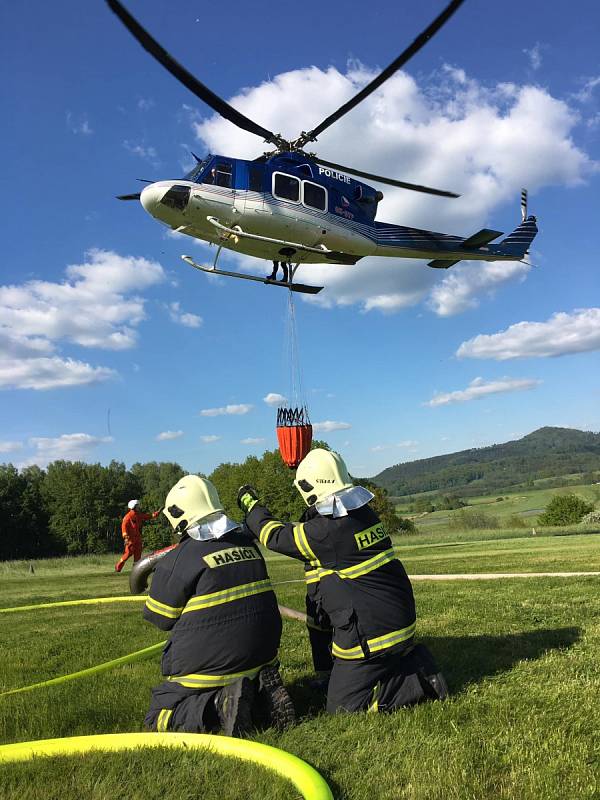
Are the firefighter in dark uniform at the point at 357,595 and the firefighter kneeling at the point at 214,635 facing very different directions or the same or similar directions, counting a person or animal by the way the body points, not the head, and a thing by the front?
same or similar directions

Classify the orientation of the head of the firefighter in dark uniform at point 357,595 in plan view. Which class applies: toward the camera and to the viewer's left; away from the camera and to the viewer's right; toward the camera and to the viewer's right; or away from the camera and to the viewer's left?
away from the camera and to the viewer's left

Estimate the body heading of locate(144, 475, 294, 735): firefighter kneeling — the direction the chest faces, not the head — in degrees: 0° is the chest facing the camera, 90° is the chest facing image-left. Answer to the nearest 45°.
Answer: approximately 135°

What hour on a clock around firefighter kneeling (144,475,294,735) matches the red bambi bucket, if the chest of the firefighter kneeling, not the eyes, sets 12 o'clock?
The red bambi bucket is roughly at 2 o'clock from the firefighter kneeling.

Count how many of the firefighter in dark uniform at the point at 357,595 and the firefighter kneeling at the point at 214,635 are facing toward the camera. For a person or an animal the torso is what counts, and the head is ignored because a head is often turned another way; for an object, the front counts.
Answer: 0

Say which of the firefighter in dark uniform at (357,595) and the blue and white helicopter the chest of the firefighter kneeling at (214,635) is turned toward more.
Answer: the blue and white helicopter

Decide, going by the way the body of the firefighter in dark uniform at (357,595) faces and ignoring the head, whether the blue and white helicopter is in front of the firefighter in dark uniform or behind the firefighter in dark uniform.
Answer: in front

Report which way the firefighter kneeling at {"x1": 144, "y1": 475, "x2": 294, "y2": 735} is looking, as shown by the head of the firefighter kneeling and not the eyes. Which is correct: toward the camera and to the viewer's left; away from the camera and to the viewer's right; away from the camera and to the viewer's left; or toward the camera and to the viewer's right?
away from the camera and to the viewer's left

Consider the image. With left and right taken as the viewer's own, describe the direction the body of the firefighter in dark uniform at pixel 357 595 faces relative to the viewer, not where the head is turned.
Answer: facing away from the viewer and to the left of the viewer

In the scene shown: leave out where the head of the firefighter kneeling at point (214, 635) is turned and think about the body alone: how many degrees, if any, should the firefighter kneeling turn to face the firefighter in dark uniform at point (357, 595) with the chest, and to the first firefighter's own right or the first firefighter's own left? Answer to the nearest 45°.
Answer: approximately 135° to the first firefighter's own right
